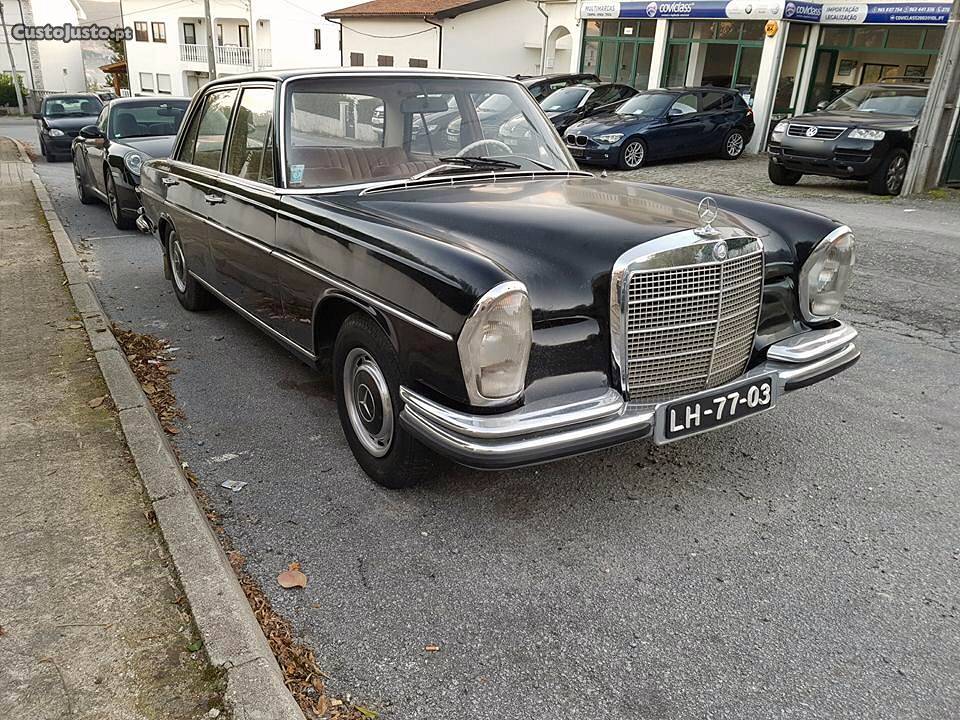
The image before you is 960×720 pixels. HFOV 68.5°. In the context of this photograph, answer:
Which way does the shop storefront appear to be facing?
toward the camera

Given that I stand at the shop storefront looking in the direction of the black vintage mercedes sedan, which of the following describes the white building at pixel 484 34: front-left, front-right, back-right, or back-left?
back-right

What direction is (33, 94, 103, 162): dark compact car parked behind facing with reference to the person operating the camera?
facing the viewer

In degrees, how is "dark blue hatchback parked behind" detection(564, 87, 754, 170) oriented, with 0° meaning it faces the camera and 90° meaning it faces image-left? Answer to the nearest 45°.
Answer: approximately 45°

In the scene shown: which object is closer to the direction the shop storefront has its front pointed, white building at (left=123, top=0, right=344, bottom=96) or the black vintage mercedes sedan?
the black vintage mercedes sedan

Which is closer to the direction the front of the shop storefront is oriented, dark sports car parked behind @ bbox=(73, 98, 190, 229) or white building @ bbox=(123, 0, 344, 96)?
the dark sports car parked behind

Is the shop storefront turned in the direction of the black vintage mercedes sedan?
yes

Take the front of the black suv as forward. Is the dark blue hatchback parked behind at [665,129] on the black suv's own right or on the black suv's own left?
on the black suv's own right

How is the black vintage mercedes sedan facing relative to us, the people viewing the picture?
facing the viewer and to the right of the viewer

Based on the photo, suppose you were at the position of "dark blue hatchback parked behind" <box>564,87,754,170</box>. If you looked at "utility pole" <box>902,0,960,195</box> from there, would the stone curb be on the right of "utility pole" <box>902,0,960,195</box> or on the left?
right

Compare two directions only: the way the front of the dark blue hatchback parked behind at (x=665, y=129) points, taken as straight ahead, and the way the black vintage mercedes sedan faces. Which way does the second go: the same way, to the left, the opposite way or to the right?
to the left

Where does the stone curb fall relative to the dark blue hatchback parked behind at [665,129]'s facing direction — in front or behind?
in front

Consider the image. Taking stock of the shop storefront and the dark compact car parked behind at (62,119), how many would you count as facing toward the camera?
2

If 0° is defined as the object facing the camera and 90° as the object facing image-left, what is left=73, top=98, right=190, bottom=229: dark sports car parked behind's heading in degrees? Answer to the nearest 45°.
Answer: approximately 315°

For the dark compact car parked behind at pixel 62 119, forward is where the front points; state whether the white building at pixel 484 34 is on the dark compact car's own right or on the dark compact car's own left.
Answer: on the dark compact car's own left

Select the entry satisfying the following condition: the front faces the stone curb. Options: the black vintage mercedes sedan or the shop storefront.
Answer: the shop storefront
